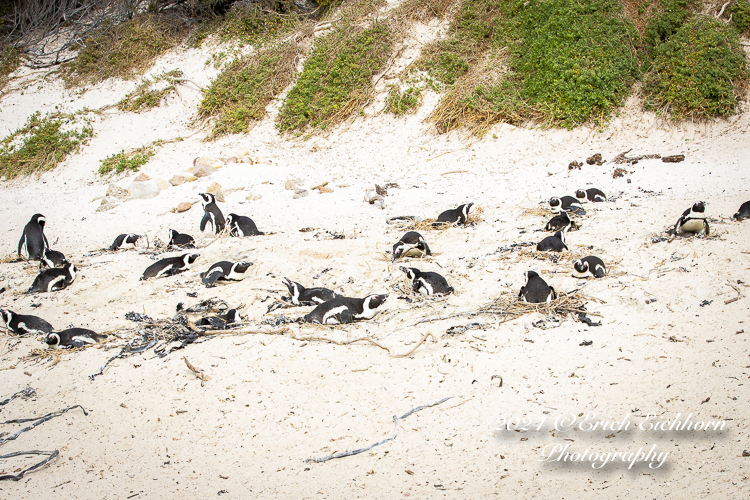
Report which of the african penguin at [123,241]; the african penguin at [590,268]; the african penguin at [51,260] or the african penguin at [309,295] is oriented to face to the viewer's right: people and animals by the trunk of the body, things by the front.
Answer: the african penguin at [123,241]

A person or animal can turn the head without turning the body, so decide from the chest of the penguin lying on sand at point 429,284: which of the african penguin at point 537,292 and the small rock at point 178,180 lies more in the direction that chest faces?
the small rock

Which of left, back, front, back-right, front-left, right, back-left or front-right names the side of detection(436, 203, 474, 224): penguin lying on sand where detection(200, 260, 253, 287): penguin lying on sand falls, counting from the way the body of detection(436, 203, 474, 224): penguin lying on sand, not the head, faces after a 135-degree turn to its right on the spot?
front

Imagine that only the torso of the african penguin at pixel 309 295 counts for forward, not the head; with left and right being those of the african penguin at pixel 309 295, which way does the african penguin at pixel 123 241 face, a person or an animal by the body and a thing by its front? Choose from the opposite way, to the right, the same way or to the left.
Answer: the opposite way

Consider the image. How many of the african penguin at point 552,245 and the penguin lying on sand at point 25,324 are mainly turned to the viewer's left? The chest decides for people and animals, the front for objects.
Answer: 1

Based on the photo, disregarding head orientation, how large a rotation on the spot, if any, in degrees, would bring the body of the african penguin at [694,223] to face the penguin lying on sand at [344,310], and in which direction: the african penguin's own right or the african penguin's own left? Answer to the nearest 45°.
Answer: approximately 90° to the african penguin's own right

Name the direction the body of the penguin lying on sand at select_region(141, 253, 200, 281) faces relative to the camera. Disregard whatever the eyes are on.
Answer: to the viewer's right

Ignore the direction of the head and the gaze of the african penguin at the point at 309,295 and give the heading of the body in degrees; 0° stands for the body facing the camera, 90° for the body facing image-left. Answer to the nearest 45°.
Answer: approximately 90°

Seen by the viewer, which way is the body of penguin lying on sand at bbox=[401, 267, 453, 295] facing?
to the viewer's left

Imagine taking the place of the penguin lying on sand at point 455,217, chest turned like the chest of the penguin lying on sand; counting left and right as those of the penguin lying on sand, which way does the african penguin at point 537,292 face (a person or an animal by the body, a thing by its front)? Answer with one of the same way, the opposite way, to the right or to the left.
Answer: to the left

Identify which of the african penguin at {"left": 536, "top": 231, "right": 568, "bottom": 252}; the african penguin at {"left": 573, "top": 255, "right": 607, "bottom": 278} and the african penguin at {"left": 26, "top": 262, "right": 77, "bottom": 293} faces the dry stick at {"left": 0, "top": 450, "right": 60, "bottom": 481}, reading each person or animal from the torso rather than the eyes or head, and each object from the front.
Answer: the african penguin at {"left": 573, "top": 255, "right": 607, "bottom": 278}
